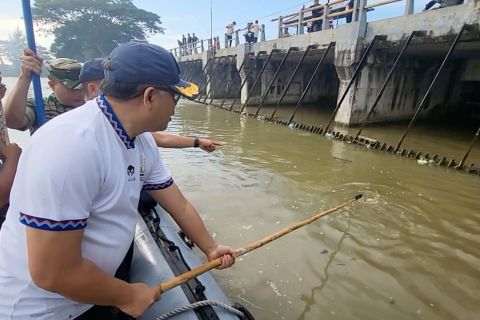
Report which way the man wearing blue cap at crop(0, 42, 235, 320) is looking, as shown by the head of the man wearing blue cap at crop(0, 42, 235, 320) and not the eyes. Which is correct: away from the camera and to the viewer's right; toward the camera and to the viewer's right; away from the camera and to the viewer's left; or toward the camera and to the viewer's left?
away from the camera and to the viewer's right

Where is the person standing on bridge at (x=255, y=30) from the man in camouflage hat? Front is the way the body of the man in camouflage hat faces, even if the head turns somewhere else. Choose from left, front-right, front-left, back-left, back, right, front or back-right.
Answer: left

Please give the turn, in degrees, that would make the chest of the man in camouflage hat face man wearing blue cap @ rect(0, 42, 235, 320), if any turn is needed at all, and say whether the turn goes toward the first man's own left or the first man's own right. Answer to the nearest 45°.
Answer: approximately 45° to the first man's own right

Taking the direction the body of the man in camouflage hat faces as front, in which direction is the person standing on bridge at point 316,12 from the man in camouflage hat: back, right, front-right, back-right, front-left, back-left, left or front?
left

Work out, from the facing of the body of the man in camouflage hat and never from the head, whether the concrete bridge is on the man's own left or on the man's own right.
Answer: on the man's own left

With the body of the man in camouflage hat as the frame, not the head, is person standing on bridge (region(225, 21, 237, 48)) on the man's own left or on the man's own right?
on the man's own left
